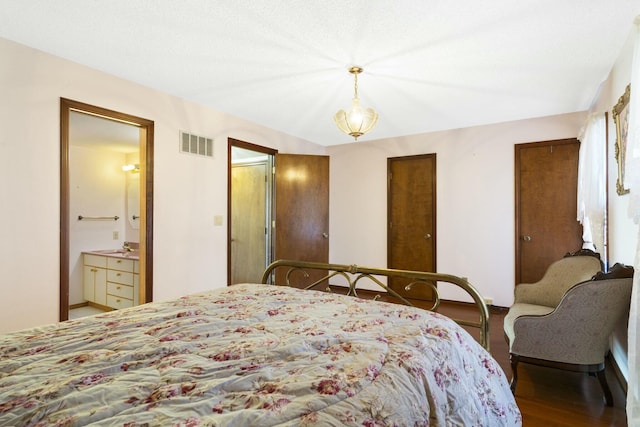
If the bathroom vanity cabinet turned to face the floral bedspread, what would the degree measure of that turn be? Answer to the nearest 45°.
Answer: approximately 45° to its left

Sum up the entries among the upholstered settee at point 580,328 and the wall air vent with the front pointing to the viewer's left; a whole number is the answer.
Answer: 1

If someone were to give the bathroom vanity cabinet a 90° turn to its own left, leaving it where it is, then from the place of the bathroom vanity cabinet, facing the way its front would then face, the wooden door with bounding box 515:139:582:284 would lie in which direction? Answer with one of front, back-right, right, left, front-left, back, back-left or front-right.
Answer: front

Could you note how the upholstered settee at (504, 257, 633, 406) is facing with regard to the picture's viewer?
facing to the left of the viewer

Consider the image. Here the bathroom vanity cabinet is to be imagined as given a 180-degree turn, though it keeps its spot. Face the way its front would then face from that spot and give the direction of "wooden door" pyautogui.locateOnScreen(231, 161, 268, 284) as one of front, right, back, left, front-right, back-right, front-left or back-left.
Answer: front-right

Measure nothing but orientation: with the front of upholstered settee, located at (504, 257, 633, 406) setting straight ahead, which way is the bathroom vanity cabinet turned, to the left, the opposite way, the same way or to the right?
to the left

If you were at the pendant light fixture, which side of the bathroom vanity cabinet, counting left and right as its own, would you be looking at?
left

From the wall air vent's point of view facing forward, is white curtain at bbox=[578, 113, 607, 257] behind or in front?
in front

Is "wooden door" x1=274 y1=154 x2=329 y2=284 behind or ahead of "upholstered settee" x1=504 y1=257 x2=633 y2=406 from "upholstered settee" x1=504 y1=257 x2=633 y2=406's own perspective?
ahead

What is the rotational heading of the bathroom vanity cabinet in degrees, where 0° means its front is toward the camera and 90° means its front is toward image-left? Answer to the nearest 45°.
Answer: approximately 45°

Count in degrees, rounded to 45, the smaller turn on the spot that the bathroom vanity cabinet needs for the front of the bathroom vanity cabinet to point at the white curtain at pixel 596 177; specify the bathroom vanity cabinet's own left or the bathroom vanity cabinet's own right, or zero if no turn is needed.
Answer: approximately 90° to the bathroom vanity cabinet's own left

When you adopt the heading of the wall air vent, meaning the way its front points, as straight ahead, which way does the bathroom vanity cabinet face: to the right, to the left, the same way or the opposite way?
to the right

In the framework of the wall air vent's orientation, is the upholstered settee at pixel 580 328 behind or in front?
in front
